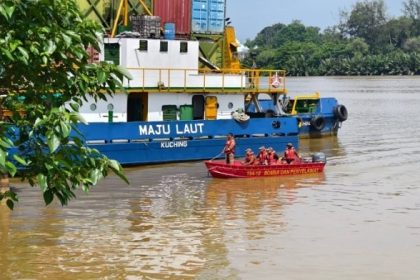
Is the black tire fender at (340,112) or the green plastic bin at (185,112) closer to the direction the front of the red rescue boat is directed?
the green plastic bin

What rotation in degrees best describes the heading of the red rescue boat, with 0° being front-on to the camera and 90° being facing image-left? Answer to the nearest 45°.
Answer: approximately 90°

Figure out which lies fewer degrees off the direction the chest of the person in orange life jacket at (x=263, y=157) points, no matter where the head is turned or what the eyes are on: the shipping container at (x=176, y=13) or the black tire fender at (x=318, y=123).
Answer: the shipping container

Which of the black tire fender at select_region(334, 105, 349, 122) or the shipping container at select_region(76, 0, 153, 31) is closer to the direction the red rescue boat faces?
the shipping container

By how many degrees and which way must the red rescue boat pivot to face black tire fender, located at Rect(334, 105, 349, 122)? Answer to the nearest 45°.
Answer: approximately 90° to its right

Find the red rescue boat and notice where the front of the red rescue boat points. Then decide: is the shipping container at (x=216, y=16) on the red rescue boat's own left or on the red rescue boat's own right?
on the red rescue boat's own right

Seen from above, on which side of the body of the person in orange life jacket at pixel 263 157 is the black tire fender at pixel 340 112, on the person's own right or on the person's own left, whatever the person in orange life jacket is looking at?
on the person's own right

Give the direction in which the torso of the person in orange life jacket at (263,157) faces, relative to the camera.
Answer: to the viewer's left

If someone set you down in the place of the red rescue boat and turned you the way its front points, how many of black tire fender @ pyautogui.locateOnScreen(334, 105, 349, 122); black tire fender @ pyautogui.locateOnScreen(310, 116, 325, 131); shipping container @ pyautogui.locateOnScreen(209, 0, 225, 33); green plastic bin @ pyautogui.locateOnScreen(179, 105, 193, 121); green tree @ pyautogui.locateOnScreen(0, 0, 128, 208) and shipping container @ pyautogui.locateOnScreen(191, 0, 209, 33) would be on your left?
1

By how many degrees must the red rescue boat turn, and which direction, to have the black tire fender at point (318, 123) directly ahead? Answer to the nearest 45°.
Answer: approximately 90° to its right
